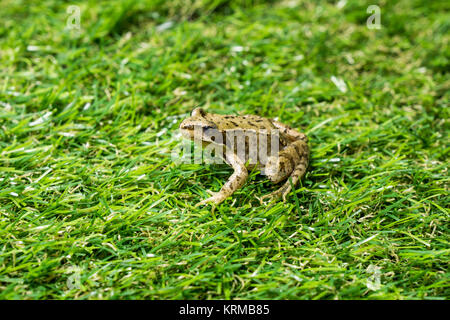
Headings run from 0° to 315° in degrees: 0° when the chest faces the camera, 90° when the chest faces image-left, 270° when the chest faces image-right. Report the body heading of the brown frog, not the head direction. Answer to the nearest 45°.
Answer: approximately 90°
